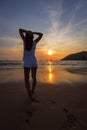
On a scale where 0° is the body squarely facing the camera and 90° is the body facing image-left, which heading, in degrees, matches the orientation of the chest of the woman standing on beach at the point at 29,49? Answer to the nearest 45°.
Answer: approximately 180°
